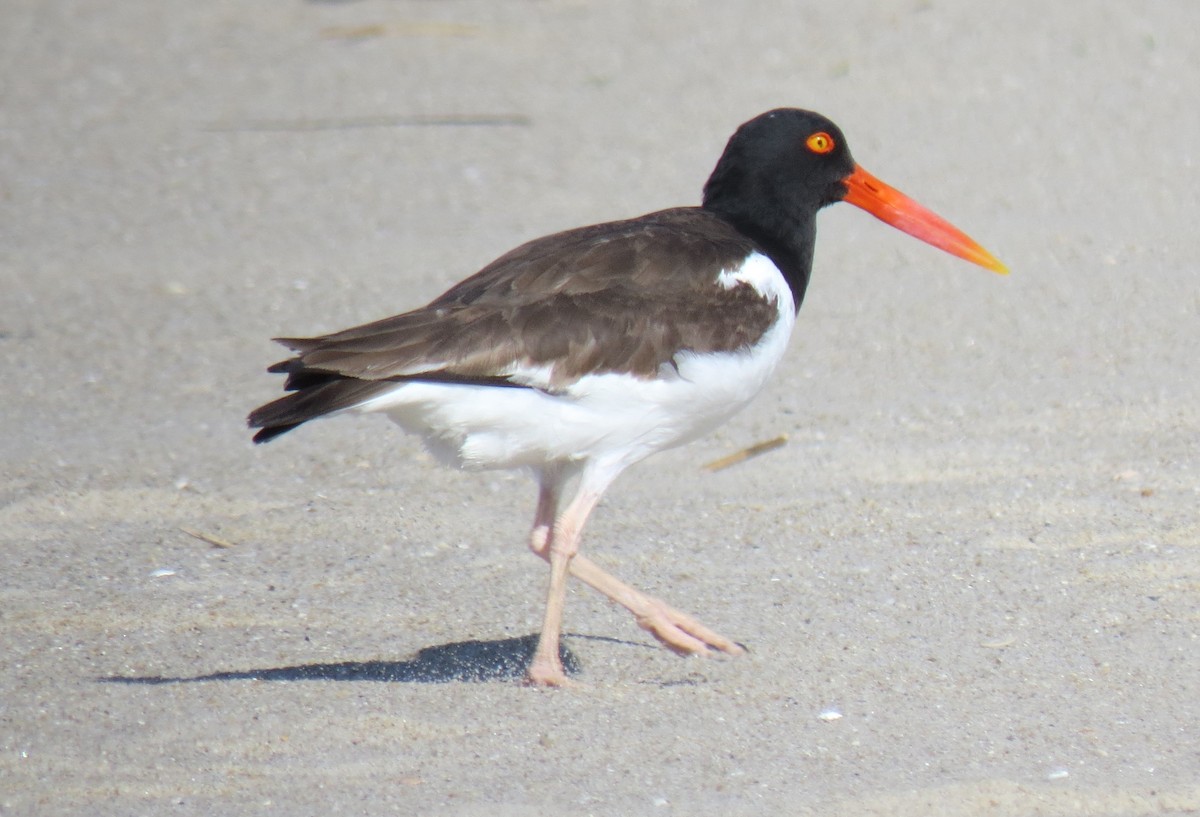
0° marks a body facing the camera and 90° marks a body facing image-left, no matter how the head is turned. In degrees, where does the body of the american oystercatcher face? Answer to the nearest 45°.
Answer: approximately 270°
